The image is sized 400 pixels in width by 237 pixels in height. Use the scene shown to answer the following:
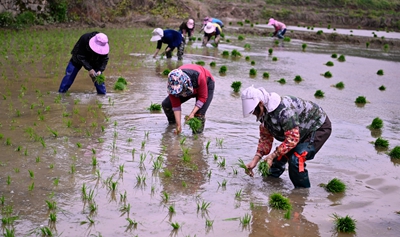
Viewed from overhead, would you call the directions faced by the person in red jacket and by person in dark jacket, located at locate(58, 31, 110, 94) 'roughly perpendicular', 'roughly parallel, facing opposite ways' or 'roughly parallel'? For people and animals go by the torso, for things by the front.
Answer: roughly perpendicular

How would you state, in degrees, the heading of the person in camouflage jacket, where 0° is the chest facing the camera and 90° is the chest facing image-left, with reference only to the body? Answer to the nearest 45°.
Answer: approximately 45°

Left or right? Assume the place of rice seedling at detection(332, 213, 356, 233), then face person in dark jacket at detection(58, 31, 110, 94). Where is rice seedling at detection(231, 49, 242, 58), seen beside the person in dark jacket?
right

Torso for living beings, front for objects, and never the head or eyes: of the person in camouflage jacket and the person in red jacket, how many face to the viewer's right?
0

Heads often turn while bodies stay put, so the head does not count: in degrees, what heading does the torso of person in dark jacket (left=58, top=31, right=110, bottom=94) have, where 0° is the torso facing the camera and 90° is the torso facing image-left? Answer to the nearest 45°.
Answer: approximately 315°

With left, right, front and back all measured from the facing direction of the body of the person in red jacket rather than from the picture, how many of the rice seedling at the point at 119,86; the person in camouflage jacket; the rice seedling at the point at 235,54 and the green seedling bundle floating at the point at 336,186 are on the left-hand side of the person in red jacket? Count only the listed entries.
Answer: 2

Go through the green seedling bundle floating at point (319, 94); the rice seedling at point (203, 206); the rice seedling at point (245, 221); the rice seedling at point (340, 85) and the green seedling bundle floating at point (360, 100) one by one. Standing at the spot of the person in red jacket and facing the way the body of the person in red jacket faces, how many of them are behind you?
3

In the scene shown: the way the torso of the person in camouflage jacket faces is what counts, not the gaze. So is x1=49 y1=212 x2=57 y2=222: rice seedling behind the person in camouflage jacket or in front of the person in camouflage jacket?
in front

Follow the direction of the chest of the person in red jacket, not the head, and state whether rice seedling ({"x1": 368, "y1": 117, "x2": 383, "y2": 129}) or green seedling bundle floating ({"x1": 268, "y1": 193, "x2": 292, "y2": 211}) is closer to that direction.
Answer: the green seedling bundle floating

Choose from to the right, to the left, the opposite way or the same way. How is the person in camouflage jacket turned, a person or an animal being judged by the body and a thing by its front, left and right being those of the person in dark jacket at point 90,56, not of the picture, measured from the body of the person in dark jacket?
to the right

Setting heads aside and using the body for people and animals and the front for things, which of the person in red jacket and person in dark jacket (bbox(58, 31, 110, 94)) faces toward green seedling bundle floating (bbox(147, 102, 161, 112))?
the person in dark jacket

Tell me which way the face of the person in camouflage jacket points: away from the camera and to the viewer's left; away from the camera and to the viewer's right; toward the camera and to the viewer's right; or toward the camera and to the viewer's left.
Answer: toward the camera and to the viewer's left

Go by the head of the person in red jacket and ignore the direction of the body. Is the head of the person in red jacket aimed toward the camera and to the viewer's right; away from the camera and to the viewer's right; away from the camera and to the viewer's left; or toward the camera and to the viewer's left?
toward the camera and to the viewer's left

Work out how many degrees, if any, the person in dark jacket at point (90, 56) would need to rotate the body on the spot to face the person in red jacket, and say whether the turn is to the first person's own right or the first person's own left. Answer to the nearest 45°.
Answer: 0° — they already face them

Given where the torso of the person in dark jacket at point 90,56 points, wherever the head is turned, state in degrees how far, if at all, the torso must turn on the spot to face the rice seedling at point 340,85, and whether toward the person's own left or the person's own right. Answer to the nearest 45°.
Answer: approximately 45° to the person's own left
